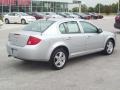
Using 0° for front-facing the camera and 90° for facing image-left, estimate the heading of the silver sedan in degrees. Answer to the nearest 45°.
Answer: approximately 225°
